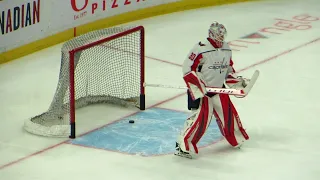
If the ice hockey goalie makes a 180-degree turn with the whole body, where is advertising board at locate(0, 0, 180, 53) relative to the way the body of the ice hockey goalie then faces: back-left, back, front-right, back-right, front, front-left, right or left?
front

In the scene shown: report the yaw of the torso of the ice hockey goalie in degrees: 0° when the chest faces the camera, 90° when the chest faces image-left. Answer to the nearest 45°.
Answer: approximately 315°

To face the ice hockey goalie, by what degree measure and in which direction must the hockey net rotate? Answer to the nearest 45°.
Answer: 0° — it already faces them
